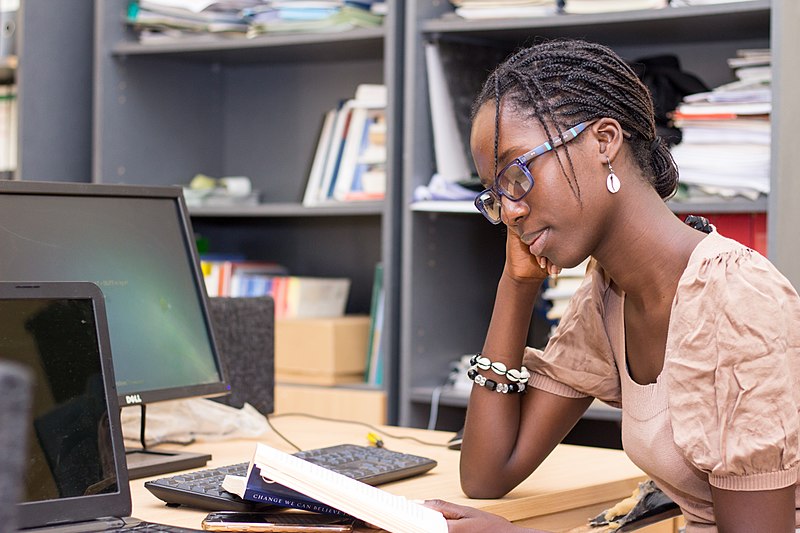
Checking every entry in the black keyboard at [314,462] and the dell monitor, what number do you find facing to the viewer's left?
0

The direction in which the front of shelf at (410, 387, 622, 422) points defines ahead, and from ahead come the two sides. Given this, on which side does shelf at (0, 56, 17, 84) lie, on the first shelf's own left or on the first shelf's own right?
on the first shelf's own right

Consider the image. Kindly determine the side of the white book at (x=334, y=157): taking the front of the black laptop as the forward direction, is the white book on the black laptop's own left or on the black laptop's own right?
on the black laptop's own left

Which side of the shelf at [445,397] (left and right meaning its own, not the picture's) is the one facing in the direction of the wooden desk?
front

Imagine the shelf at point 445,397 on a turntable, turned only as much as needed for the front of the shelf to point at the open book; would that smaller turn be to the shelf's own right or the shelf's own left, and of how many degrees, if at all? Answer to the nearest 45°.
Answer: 0° — it already faces it
